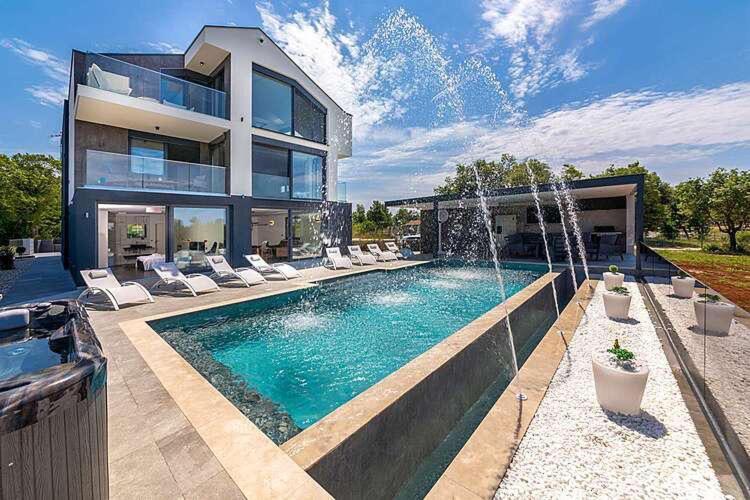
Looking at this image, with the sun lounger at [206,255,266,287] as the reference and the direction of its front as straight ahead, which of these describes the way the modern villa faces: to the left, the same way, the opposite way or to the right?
the same way

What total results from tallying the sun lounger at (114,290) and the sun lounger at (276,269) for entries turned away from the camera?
0

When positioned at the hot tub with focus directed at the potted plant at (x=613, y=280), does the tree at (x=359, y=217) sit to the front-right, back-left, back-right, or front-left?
front-left

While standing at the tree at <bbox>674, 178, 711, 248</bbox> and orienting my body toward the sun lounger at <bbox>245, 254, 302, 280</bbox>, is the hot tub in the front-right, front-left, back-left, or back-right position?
front-left

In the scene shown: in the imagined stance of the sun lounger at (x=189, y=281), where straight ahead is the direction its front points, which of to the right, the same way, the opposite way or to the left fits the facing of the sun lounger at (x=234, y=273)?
the same way

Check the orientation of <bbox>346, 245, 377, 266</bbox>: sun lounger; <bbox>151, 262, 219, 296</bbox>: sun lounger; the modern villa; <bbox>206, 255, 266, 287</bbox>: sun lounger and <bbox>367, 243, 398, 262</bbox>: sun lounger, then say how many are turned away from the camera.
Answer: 0

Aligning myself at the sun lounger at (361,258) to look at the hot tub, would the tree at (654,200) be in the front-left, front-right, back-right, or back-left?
back-left

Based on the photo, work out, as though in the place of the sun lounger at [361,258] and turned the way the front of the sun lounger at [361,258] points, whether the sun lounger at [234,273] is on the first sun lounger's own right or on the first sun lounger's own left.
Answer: on the first sun lounger's own right

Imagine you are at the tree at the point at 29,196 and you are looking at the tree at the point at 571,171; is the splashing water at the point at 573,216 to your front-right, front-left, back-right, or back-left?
front-right

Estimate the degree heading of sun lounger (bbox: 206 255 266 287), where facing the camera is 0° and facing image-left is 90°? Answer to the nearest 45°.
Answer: approximately 315°

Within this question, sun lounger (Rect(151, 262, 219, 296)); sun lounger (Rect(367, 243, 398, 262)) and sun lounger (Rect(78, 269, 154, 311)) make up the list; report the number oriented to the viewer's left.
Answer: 0

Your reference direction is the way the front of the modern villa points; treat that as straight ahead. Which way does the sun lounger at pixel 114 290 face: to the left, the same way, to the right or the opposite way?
the same way

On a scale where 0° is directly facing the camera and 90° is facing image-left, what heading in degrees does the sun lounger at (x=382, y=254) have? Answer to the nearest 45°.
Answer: approximately 315°

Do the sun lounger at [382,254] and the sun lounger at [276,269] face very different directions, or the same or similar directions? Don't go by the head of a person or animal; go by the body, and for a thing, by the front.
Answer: same or similar directions

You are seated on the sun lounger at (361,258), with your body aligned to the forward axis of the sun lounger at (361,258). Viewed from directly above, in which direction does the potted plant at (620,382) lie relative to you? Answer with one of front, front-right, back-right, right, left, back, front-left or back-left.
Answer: front-right
